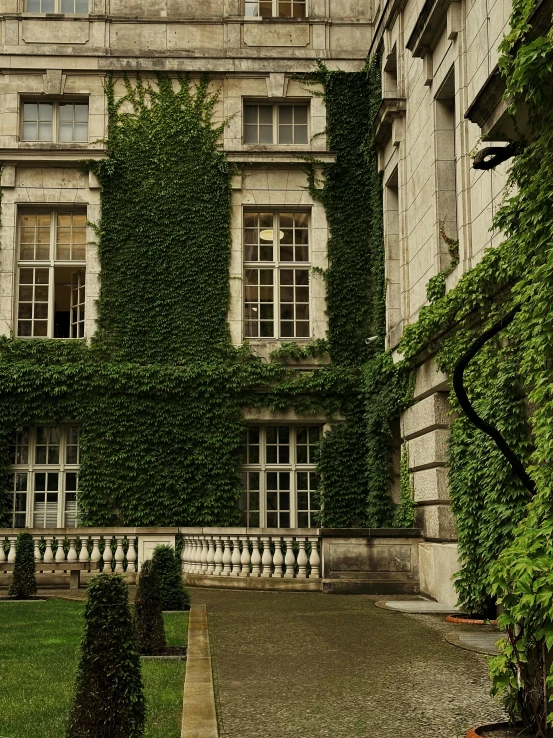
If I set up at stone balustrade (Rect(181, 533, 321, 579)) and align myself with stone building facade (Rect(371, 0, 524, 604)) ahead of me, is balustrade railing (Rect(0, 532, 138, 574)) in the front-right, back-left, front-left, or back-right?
back-right

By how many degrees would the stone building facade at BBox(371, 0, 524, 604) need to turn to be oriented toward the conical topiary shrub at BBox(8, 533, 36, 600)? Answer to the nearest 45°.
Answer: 0° — it already faces it

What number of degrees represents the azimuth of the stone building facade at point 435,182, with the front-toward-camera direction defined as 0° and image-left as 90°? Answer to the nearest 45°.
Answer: approximately 90°

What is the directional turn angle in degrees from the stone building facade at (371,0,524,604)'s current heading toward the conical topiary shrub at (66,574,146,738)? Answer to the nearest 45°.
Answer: approximately 90° to its left
